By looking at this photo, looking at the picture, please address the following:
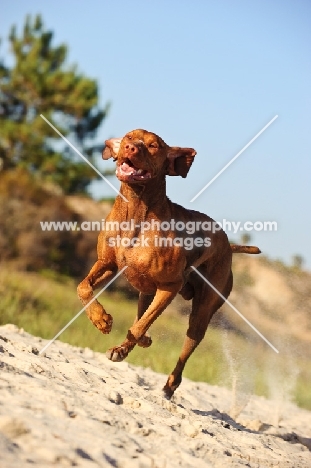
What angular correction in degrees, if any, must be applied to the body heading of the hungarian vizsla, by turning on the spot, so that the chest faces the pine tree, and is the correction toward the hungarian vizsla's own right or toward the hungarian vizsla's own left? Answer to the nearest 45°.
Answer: approximately 135° to the hungarian vizsla's own right

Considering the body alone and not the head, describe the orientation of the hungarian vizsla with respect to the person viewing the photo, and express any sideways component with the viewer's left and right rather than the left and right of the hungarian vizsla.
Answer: facing the viewer and to the left of the viewer
